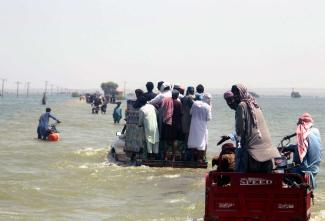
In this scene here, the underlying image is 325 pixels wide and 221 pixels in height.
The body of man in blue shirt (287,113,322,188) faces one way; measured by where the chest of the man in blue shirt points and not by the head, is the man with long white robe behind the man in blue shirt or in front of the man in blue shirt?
in front

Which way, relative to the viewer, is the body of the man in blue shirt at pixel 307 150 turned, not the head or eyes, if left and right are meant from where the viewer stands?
facing away from the viewer and to the left of the viewer

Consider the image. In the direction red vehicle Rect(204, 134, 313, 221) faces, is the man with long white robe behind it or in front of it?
in front

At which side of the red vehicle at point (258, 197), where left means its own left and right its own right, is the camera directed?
back
